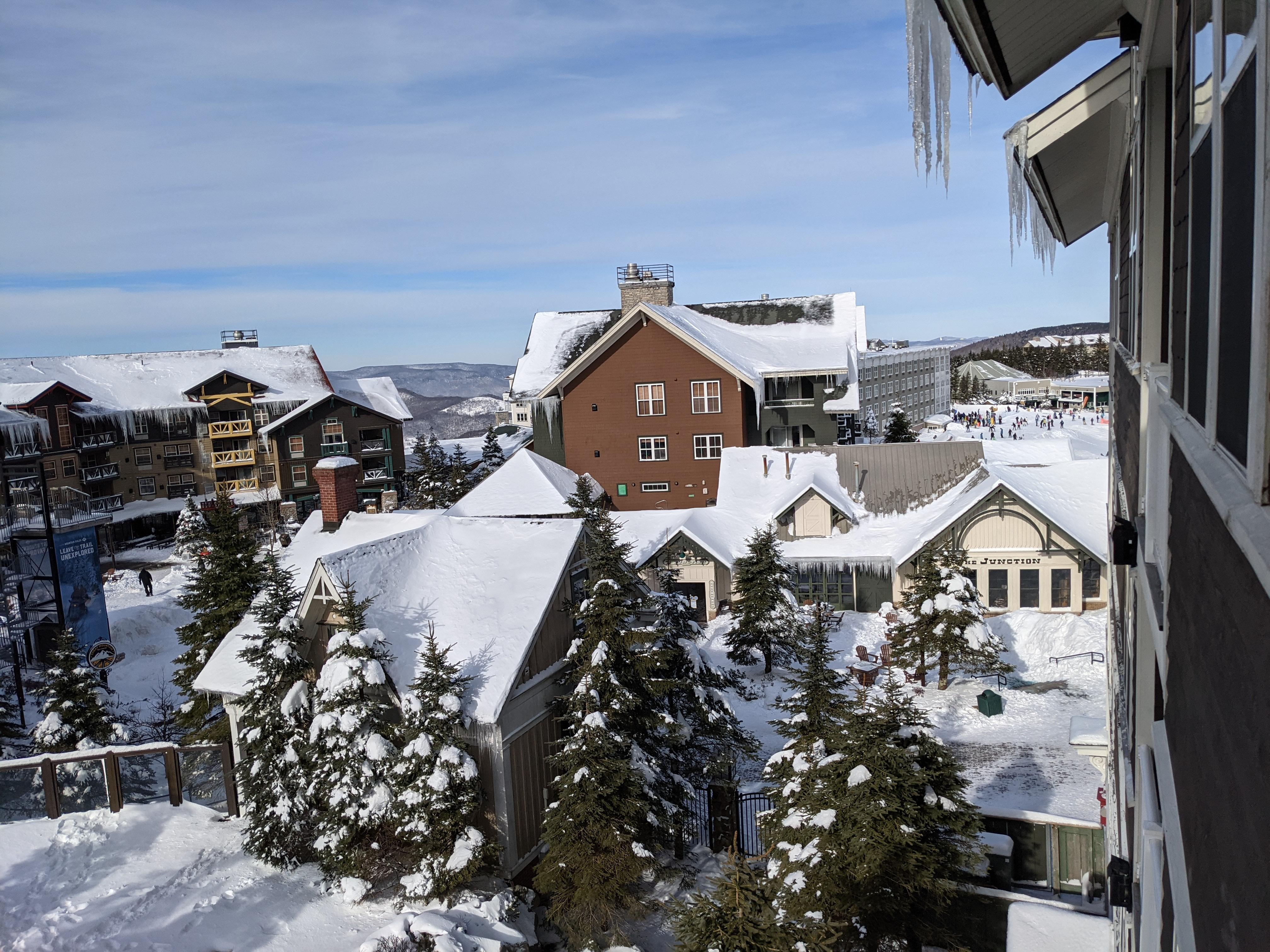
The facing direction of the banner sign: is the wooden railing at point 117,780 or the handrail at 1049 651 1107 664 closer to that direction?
the wooden railing

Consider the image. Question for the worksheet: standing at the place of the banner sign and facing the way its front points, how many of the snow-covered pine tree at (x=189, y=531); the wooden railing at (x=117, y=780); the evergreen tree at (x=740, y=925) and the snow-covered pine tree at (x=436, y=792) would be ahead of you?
3

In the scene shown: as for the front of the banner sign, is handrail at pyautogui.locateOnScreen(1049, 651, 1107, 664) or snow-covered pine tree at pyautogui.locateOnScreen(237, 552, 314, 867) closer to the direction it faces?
the snow-covered pine tree

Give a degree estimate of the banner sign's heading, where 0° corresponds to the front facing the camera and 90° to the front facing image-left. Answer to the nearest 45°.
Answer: approximately 0°

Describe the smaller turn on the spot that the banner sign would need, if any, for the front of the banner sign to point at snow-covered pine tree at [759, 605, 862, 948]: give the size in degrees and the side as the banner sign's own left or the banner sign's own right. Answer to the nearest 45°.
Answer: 0° — it already faces it

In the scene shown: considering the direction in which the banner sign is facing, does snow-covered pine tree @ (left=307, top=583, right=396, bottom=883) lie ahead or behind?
ahead

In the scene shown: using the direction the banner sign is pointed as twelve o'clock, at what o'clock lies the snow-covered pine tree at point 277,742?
The snow-covered pine tree is roughly at 12 o'clock from the banner sign.

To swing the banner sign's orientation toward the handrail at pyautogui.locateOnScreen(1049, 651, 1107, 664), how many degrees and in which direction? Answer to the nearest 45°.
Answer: approximately 45° to its left

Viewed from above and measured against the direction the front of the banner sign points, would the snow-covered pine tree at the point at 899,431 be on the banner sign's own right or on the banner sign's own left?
on the banner sign's own left
